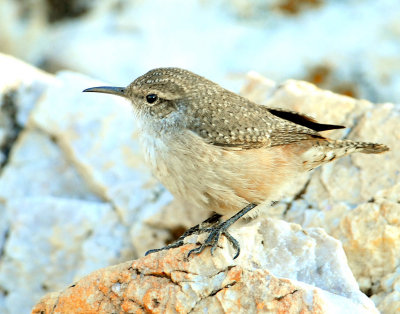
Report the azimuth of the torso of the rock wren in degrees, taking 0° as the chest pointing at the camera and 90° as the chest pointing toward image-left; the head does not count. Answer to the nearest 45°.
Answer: approximately 90°

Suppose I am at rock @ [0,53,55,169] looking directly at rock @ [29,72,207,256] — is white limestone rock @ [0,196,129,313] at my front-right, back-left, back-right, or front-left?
front-right

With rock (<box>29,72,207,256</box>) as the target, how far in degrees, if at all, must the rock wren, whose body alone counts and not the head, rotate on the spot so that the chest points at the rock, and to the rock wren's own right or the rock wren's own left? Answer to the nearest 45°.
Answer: approximately 45° to the rock wren's own right

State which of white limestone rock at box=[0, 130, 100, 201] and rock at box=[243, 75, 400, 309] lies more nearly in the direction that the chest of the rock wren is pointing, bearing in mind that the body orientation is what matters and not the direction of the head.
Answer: the white limestone rock

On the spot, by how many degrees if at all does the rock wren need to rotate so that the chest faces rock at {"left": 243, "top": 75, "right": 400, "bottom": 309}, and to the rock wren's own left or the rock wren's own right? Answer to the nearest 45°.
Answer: approximately 135° to the rock wren's own right

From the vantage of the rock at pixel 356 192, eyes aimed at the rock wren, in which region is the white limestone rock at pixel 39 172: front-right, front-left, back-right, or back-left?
front-right
